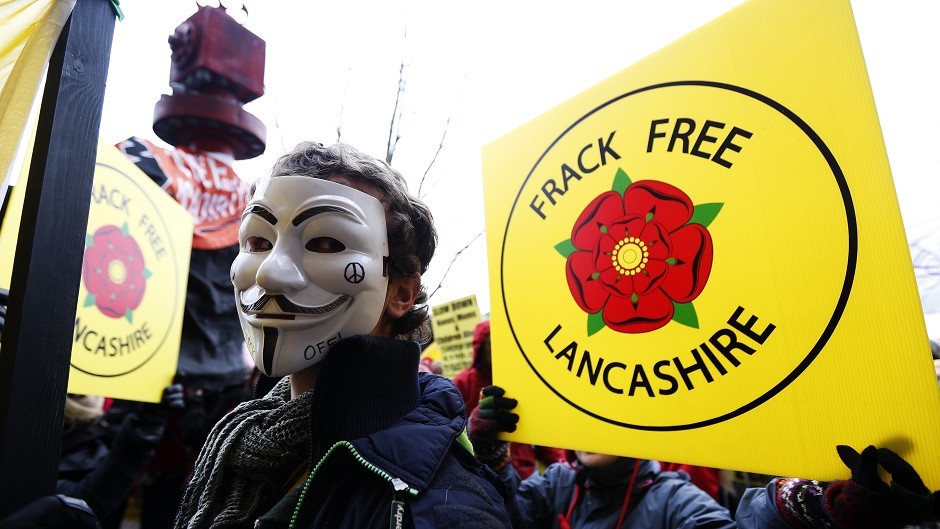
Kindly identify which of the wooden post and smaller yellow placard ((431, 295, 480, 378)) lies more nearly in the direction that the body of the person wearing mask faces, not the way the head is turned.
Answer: the wooden post

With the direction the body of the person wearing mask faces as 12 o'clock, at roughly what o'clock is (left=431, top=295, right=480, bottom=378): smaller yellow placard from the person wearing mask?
The smaller yellow placard is roughly at 5 o'clock from the person wearing mask.

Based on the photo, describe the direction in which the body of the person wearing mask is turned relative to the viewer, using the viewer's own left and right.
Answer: facing the viewer and to the left of the viewer

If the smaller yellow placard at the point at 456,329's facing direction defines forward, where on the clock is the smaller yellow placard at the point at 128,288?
the smaller yellow placard at the point at 128,288 is roughly at 1 o'clock from the smaller yellow placard at the point at 456,329.

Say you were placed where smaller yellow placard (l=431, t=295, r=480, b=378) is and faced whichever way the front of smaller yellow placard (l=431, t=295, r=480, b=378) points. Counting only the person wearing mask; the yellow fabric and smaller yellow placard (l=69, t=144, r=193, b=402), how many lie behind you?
0

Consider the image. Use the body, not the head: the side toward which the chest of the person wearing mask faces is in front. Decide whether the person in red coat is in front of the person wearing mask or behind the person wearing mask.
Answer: behind

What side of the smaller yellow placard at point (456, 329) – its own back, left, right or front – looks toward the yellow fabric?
front

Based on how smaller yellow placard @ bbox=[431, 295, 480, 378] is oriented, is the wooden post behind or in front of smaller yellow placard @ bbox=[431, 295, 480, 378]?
in front

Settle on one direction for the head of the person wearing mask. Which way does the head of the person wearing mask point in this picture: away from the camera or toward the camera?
toward the camera

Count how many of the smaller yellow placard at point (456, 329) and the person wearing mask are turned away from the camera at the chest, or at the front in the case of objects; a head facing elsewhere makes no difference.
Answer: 0

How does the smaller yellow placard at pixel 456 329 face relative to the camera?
toward the camera

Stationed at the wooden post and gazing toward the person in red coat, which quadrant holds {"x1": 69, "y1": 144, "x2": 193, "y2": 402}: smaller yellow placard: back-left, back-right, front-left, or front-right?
front-left

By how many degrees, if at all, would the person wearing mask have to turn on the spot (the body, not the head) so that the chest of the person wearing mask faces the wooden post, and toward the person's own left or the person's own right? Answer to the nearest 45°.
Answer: approximately 45° to the person's own right

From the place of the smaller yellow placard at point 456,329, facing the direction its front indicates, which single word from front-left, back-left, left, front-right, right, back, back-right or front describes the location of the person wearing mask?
front
